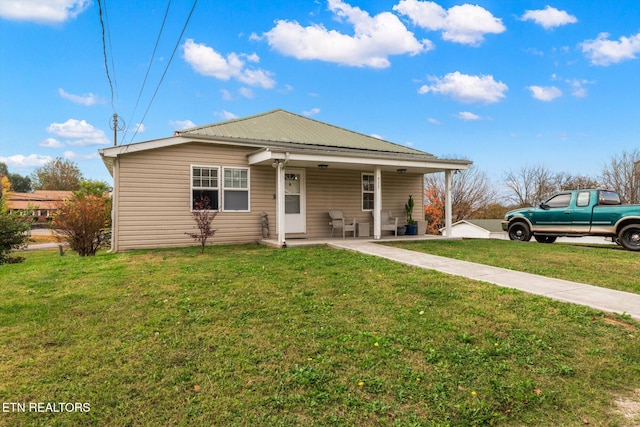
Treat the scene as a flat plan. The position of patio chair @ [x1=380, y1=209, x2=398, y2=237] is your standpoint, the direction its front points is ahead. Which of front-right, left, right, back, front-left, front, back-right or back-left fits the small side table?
right

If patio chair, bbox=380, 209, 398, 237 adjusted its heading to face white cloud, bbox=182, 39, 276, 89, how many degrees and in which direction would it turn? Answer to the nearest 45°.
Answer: approximately 135° to its right

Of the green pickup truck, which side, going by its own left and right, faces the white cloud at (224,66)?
front

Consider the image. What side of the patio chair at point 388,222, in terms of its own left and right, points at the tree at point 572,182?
left

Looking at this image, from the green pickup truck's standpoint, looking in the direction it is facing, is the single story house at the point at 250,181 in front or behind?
in front

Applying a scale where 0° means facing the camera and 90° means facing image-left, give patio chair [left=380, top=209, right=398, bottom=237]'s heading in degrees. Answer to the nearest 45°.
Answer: approximately 315°

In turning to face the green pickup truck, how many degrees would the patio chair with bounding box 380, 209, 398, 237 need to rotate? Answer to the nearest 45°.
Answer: approximately 45° to its left

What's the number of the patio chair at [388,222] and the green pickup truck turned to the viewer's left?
1

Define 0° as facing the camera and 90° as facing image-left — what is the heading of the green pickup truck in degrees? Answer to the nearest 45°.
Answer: approximately 90°

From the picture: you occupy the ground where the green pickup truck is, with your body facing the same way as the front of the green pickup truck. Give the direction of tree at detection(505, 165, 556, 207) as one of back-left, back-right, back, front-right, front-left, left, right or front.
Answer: right
